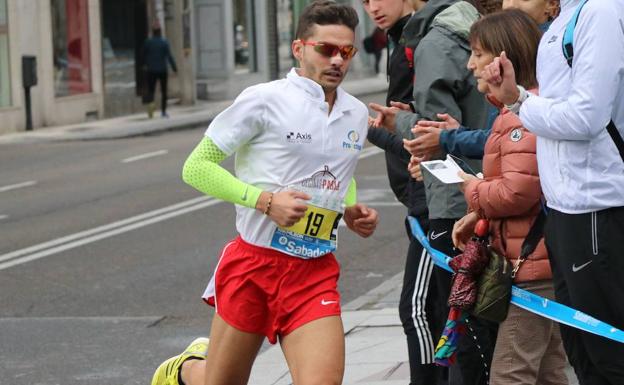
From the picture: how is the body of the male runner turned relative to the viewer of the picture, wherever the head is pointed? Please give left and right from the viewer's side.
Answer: facing the viewer and to the right of the viewer

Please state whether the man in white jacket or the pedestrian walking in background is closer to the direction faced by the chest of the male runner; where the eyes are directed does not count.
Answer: the man in white jacket

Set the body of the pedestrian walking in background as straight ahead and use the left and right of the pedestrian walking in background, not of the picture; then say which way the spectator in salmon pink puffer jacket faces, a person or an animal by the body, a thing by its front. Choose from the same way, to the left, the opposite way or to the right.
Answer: to the left

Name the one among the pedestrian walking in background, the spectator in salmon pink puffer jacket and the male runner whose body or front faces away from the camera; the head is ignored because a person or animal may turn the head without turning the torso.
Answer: the pedestrian walking in background

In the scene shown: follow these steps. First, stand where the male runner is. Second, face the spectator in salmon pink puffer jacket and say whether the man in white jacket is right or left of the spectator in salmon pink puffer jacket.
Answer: right

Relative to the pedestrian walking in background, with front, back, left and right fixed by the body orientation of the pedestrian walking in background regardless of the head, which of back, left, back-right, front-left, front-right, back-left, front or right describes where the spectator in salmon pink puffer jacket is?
back

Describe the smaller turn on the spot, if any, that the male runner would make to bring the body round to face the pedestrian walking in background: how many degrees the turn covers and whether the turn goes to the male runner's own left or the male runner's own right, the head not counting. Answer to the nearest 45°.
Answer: approximately 135° to the male runner's own left

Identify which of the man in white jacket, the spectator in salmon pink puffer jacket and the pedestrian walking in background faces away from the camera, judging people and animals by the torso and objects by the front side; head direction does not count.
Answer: the pedestrian walking in background

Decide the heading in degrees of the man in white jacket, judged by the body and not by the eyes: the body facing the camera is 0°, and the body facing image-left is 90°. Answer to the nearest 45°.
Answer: approximately 90°

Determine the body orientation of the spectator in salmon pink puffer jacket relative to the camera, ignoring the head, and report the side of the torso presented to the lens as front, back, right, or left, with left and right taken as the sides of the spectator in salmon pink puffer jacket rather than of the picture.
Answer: left

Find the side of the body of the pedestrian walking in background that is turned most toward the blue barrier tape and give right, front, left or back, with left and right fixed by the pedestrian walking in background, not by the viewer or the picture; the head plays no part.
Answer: back

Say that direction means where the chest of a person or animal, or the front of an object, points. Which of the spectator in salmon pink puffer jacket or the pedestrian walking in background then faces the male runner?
the spectator in salmon pink puffer jacket

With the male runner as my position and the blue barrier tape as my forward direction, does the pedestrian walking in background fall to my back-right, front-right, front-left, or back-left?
back-left
